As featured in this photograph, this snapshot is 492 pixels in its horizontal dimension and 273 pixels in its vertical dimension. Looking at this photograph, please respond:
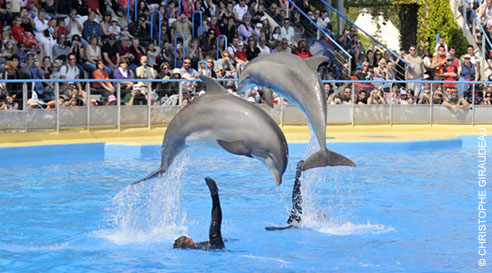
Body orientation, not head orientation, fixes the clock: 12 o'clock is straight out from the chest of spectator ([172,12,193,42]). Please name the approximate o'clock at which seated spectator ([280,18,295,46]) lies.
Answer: The seated spectator is roughly at 8 o'clock from the spectator.

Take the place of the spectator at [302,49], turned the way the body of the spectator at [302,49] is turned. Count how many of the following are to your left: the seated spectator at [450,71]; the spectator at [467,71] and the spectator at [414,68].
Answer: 3

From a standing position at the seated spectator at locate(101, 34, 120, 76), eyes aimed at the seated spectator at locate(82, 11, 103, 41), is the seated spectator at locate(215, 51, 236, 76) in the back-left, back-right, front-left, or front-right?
back-right

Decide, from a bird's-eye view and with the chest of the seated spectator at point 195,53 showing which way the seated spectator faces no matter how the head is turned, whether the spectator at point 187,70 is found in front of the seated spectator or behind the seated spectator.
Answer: in front

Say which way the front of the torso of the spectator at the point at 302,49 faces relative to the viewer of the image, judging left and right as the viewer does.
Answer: facing the viewer

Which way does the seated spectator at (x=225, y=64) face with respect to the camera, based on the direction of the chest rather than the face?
toward the camera

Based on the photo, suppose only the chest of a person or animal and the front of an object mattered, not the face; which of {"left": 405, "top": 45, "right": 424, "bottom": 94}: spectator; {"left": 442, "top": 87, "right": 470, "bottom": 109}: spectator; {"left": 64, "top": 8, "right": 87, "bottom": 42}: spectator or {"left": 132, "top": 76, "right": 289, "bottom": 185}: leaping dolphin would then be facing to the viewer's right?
the leaping dolphin

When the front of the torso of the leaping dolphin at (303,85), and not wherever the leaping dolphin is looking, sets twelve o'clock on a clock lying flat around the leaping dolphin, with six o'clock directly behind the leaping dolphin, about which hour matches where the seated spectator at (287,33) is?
The seated spectator is roughly at 3 o'clock from the leaping dolphin.

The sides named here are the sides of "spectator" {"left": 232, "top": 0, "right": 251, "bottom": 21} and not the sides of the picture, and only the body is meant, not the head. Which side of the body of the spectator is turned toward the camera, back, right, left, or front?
front

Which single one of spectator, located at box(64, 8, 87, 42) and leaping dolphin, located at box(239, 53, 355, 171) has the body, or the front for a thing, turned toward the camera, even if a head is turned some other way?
the spectator

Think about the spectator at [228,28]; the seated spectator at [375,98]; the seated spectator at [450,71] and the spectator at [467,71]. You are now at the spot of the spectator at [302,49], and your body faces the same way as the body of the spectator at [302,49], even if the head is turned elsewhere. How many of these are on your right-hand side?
1

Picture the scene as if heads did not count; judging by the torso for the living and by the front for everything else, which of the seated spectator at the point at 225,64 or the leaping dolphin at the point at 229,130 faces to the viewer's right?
the leaping dolphin

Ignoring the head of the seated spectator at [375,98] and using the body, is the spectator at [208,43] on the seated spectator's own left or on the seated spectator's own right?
on the seated spectator's own right

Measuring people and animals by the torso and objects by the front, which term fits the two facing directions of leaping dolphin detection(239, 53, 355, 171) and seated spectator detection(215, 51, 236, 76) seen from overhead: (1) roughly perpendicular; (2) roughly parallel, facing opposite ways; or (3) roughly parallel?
roughly perpendicular

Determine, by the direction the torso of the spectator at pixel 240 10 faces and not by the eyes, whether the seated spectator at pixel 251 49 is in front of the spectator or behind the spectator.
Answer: in front

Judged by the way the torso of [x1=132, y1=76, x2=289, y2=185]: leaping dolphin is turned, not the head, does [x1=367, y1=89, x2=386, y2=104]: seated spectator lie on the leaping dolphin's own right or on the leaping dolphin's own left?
on the leaping dolphin's own left

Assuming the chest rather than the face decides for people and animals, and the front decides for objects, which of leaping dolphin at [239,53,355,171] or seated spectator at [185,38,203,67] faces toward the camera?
the seated spectator

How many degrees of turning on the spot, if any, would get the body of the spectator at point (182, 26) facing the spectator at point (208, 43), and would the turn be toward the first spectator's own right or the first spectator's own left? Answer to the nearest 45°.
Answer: approximately 45° to the first spectator's own left

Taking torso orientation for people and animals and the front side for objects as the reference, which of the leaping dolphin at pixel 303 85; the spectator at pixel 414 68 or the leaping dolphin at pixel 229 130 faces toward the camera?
the spectator
